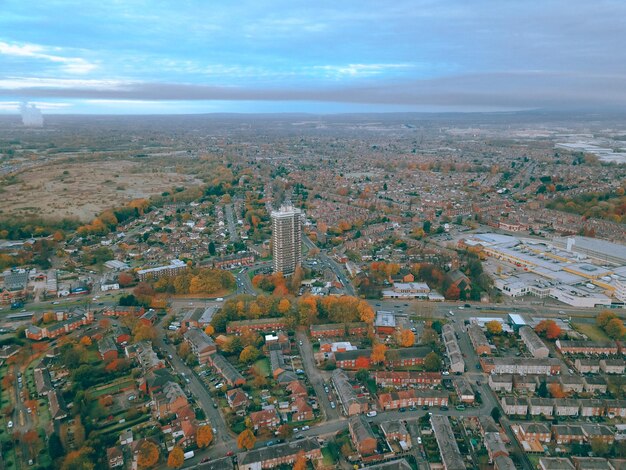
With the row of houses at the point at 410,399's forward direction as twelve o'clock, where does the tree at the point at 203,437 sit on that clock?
The tree is roughly at 2 o'clock from the row of houses.

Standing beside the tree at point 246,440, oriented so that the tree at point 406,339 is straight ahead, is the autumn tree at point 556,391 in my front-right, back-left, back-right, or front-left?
front-right

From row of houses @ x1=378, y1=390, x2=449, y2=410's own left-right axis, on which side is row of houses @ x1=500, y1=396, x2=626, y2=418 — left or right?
on its left

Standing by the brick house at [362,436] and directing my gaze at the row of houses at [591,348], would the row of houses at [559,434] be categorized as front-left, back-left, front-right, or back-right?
front-right

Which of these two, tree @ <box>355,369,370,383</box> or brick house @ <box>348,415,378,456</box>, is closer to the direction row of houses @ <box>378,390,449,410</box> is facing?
the brick house

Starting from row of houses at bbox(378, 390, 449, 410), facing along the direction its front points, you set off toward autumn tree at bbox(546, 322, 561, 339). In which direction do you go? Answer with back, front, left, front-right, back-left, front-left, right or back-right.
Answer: back-left

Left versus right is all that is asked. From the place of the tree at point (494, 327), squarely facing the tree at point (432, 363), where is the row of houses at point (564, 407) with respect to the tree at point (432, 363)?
left

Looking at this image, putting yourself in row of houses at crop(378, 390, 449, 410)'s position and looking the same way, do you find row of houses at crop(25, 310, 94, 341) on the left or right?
on its right

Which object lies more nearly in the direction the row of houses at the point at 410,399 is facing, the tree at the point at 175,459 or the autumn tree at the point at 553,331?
the tree

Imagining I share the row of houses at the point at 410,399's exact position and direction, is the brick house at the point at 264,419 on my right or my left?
on my right

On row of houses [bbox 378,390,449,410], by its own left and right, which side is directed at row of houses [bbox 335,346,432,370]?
back

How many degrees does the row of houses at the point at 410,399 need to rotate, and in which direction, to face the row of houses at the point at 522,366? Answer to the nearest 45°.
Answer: approximately 135° to its left

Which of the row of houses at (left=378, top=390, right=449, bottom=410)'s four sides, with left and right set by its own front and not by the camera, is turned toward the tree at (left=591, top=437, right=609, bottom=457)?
left

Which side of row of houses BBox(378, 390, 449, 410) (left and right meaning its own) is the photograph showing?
front

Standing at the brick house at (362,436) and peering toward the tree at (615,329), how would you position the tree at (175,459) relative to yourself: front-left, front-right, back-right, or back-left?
back-left

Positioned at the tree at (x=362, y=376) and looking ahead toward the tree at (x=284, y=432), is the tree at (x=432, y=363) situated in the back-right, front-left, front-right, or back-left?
back-left

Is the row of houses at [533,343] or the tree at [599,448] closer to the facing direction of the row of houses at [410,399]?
the tree

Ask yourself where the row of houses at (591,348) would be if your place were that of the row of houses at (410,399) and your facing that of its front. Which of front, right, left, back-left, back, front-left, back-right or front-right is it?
back-left

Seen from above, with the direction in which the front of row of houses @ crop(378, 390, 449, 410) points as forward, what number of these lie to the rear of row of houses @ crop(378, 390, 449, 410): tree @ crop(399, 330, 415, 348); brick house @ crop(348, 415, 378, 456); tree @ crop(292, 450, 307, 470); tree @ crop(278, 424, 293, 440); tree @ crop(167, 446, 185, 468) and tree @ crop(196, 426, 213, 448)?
1

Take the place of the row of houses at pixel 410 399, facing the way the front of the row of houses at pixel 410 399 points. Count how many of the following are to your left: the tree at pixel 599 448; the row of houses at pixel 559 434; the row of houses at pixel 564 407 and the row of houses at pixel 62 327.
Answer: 3
